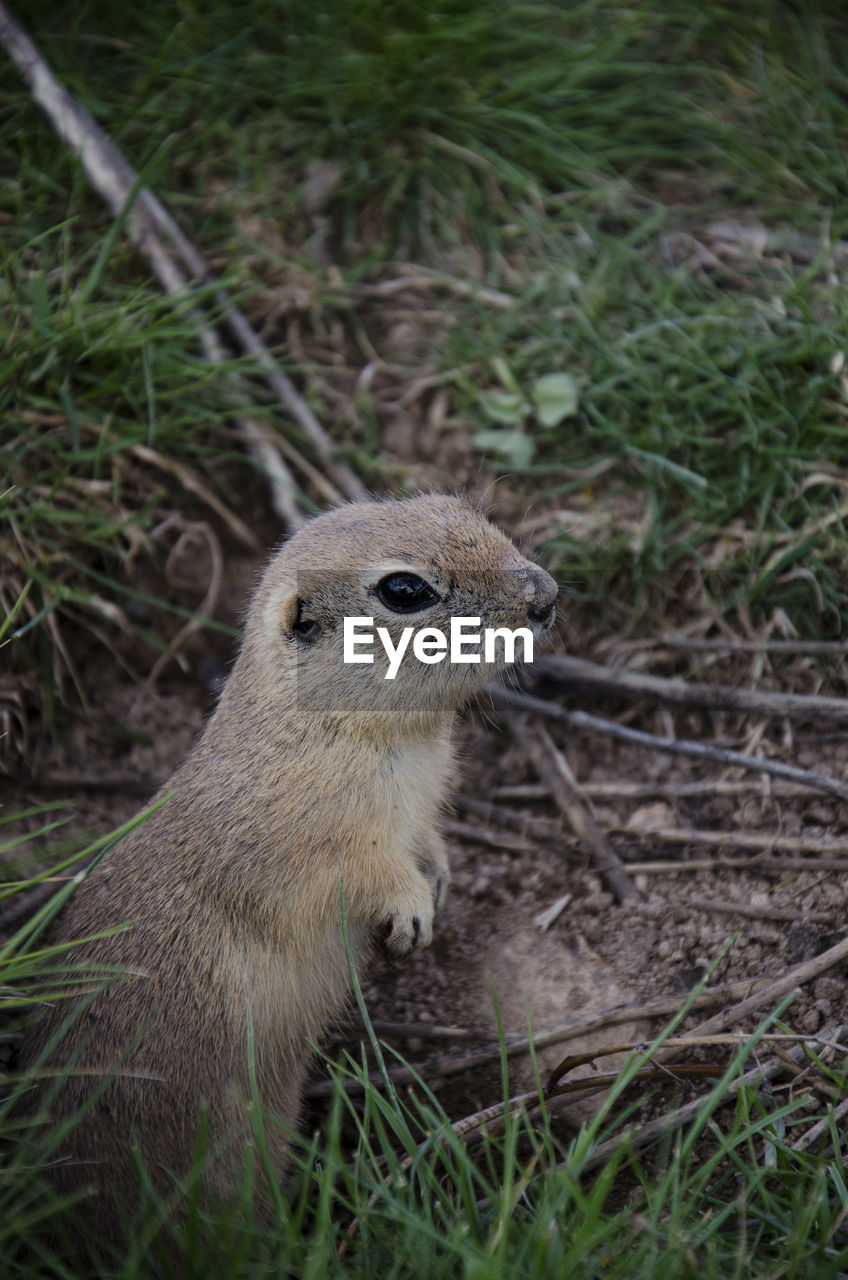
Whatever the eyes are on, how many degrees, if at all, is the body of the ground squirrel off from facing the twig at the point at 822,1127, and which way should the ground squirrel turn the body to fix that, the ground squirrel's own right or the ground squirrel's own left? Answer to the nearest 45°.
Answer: approximately 45° to the ground squirrel's own right

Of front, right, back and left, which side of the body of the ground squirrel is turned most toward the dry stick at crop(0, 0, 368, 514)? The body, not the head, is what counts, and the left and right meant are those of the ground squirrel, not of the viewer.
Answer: left

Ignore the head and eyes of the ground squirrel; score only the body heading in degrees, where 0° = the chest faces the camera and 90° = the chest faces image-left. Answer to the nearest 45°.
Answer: approximately 270°

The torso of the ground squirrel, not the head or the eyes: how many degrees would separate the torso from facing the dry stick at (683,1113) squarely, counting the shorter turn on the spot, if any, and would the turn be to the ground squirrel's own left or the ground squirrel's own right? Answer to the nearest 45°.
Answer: approximately 45° to the ground squirrel's own right

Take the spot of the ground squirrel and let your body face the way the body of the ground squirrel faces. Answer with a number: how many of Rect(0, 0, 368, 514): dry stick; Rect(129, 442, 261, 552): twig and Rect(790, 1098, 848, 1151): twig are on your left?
2
